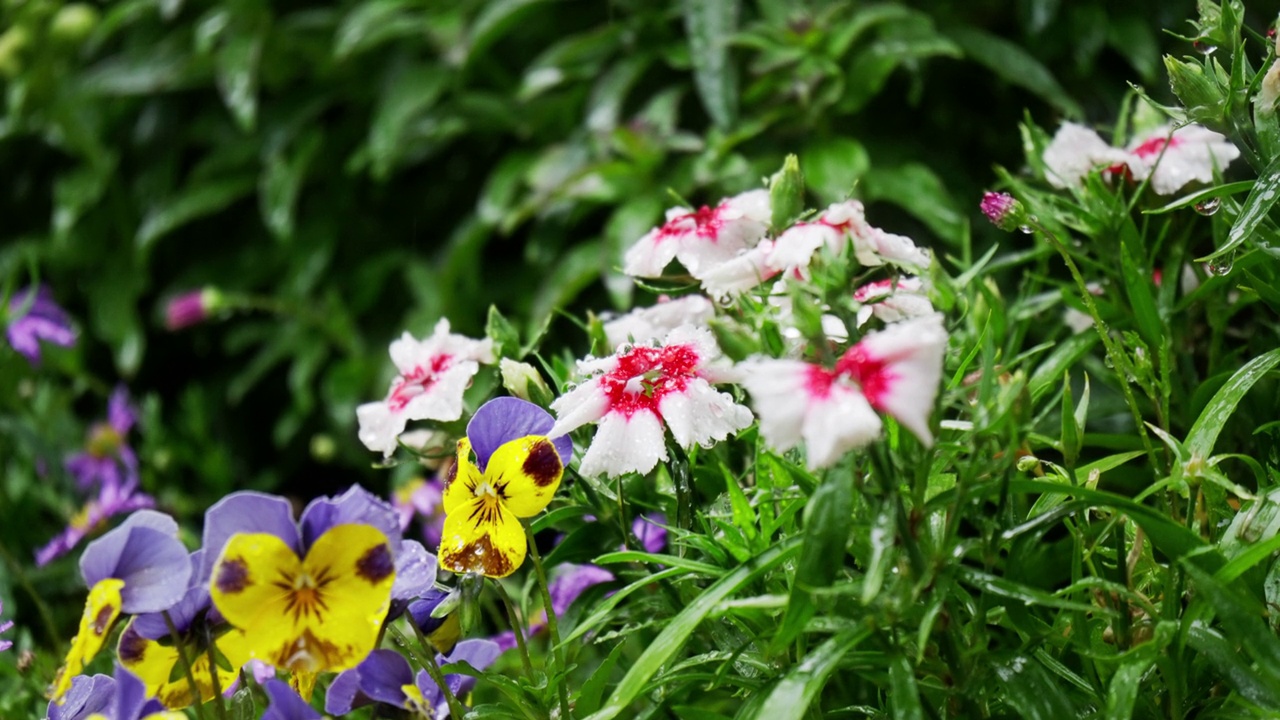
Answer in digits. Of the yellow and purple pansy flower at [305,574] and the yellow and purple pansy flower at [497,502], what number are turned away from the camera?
0

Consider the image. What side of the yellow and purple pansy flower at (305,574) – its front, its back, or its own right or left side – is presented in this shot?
front

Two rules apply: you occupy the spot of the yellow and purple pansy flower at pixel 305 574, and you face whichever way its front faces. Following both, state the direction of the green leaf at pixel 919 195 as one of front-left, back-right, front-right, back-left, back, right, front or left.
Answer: back-left

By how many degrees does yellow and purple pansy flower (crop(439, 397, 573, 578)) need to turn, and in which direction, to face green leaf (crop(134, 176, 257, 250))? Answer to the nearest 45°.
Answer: approximately 135° to its right

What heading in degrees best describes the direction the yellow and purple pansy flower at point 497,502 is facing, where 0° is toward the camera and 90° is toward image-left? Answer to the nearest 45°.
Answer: approximately 45°

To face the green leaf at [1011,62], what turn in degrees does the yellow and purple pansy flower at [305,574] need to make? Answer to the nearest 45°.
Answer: approximately 135° to its left
